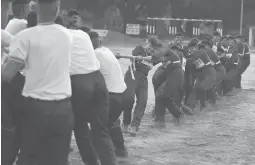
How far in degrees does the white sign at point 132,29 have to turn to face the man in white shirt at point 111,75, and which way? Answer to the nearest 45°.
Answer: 0° — it already faces them

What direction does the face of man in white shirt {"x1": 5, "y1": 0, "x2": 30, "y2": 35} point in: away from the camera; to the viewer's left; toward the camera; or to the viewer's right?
away from the camera

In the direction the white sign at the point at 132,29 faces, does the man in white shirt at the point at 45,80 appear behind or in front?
in front

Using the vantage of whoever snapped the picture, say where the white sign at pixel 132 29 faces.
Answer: facing the viewer

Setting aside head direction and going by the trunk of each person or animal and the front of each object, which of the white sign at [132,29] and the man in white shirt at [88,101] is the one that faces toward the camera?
the white sign

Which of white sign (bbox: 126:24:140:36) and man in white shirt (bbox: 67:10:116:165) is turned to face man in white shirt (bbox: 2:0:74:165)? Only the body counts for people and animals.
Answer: the white sign

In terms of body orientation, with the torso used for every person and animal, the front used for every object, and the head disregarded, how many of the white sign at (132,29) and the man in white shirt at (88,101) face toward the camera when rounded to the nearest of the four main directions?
1

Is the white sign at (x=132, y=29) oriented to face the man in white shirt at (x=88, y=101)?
yes

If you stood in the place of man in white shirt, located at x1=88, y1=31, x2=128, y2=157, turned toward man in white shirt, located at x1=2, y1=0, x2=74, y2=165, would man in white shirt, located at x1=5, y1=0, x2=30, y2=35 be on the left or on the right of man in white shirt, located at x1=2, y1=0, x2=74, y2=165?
right

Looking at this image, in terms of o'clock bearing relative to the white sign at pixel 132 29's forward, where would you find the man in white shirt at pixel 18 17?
The man in white shirt is roughly at 12 o'clock from the white sign.

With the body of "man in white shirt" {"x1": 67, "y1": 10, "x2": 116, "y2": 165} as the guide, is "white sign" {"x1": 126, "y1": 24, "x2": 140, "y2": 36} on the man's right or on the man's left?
on the man's right

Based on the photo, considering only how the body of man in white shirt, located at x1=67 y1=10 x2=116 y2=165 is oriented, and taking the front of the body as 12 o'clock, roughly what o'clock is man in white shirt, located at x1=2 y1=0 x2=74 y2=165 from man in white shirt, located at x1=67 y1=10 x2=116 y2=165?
man in white shirt, located at x1=2 y1=0 x2=74 y2=165 is roughly at 8 o'clock from man in white shirt, located at x1=67 y1=10 x2=116 y2=165.
